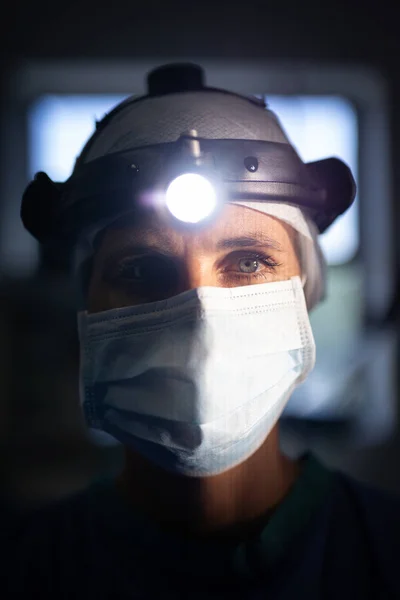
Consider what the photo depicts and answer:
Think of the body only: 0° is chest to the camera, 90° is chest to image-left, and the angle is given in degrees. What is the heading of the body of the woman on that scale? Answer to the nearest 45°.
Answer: approximately 0°
